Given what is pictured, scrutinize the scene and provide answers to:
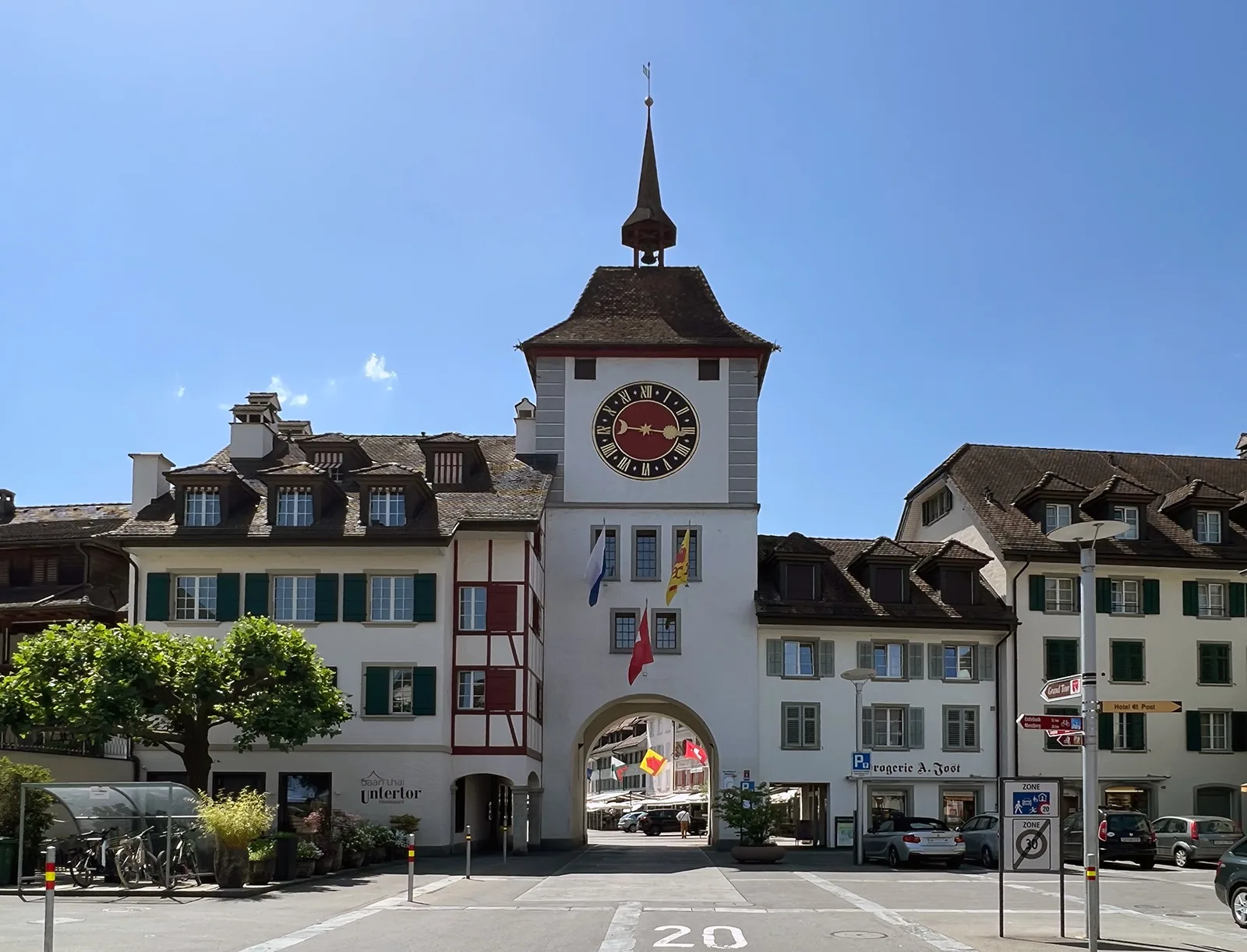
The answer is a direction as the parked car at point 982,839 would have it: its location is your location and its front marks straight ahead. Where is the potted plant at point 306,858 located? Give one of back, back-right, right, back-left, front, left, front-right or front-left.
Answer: left

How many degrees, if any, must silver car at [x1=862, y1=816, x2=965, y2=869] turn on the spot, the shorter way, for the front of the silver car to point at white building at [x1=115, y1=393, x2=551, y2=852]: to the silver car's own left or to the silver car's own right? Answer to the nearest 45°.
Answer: approximately 45° to the silver car's own left

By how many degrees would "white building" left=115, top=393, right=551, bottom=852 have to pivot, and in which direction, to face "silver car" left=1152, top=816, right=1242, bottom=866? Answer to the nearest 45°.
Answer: approximately 90° to its left

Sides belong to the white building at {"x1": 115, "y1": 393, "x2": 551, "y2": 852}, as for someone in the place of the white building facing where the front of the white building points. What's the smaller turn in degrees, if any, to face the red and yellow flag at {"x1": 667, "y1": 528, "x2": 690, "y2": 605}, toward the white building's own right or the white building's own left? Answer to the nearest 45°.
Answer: approximately 90° to the white building's own left

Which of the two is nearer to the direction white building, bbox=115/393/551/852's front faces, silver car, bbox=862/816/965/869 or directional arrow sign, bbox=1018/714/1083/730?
the directional arrow sign

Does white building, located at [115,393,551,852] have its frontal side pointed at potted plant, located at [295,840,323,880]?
yes

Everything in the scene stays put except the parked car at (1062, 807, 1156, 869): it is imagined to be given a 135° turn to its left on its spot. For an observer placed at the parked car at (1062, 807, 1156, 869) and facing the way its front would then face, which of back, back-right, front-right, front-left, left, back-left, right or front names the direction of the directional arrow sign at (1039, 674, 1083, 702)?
front

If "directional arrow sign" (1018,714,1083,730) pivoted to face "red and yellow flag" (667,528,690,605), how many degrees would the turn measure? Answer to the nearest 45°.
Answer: approximately 180°
